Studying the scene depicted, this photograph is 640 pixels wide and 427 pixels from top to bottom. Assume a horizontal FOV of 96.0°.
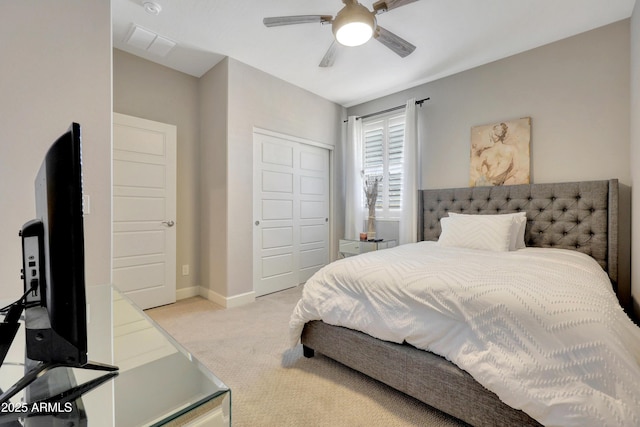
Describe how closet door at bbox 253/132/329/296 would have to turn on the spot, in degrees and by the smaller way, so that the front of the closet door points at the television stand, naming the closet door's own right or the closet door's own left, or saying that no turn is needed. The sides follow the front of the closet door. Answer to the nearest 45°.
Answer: approximately 45° to the closet door's own right

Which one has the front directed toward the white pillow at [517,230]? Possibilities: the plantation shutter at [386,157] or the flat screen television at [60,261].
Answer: the flat screen television

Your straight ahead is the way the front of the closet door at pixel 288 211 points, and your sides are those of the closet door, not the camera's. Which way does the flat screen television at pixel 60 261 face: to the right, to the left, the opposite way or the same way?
to the left

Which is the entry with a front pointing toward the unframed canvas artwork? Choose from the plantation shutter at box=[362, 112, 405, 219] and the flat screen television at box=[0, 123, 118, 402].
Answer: the flat screen television

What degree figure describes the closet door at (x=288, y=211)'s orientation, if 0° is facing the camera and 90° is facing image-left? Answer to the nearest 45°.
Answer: approximately 315°

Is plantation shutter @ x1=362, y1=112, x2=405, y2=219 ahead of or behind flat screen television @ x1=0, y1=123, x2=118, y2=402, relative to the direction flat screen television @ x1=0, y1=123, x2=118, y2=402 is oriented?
ahead

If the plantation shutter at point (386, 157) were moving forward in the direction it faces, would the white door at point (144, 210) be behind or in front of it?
in front

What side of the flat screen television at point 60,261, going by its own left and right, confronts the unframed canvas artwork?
front

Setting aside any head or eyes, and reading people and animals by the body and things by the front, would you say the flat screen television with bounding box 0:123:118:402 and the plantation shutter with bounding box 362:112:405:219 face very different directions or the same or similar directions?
very different directions

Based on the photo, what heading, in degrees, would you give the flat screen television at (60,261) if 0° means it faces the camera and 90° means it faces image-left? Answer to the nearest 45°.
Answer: approximately 270°

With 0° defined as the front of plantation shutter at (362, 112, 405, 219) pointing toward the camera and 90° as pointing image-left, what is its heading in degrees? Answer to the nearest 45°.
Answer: approximately 45°

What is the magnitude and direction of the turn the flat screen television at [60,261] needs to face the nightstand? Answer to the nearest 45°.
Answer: approximately 45° to its left
